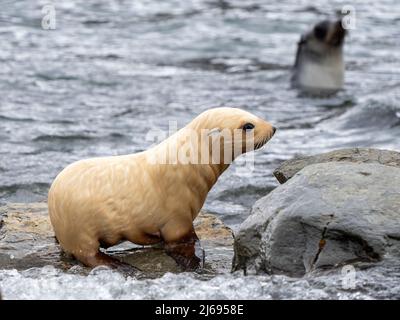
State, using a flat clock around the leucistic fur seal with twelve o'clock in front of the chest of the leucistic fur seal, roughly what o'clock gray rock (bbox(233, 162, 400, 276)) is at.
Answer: The gray rock is roughly at 1 o'clock from the leucistic fur seal.

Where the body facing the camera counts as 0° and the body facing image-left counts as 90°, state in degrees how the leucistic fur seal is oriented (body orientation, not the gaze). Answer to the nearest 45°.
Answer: approximately 270°

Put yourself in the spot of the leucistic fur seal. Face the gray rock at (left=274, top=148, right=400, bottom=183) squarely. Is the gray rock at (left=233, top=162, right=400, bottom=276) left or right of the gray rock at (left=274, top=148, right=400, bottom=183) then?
right

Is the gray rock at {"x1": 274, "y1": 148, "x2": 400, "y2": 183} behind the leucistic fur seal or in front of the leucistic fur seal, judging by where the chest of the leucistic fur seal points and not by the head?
in front

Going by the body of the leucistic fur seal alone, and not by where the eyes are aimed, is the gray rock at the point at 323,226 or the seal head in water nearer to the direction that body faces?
the gray rock

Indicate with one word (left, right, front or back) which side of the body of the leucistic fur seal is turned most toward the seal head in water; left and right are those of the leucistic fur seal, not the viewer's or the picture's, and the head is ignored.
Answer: left

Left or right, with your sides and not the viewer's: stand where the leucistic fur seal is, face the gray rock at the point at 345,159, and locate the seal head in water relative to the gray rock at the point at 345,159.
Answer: left

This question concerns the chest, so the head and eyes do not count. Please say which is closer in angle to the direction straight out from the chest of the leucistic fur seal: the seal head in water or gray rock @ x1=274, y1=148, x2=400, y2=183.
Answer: the gray rock
